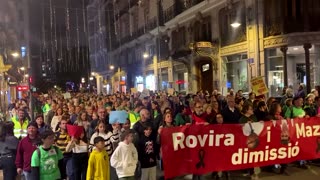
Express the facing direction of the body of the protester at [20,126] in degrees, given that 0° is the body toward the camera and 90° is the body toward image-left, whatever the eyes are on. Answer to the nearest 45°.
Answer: approximately 0°

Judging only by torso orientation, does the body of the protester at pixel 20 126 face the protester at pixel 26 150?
yes

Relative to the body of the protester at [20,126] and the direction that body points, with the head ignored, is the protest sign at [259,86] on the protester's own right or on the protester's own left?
on the protester's own left

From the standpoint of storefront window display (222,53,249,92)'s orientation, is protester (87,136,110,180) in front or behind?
in front

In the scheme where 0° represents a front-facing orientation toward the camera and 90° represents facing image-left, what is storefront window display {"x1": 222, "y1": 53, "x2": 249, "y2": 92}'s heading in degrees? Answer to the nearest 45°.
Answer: approximately 45°

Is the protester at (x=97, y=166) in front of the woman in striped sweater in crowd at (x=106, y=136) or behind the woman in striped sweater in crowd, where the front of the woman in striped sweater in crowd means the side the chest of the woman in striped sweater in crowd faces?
in front

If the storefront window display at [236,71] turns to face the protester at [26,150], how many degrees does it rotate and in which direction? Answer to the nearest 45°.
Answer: approximately 45° to its left

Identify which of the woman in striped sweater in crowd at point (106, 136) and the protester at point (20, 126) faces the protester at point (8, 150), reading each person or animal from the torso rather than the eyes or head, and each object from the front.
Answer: the protester at point (20, 126)

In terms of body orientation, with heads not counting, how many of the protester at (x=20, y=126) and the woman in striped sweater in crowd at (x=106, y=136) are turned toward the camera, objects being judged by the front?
2

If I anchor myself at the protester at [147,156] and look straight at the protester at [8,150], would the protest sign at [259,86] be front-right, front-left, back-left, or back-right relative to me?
back-right
